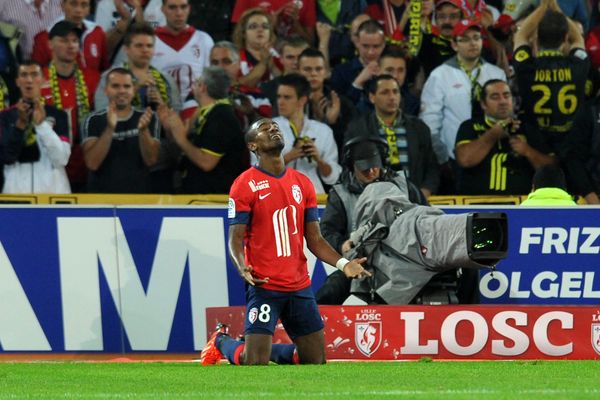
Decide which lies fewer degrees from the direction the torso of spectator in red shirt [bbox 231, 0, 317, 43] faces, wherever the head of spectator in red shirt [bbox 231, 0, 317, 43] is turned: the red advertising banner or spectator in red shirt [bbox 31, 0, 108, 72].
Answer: the red advertising banner

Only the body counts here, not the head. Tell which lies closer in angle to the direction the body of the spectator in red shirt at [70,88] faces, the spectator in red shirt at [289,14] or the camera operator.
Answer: the camera operator

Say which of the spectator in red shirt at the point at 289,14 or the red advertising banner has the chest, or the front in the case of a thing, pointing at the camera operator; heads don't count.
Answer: the spectator in red shirt

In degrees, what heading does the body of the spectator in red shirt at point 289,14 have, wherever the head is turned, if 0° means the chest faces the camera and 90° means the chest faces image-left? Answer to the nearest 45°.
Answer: approximately 0°

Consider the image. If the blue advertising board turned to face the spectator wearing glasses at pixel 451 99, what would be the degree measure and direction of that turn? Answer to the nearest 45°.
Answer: approximately 135° to its left
